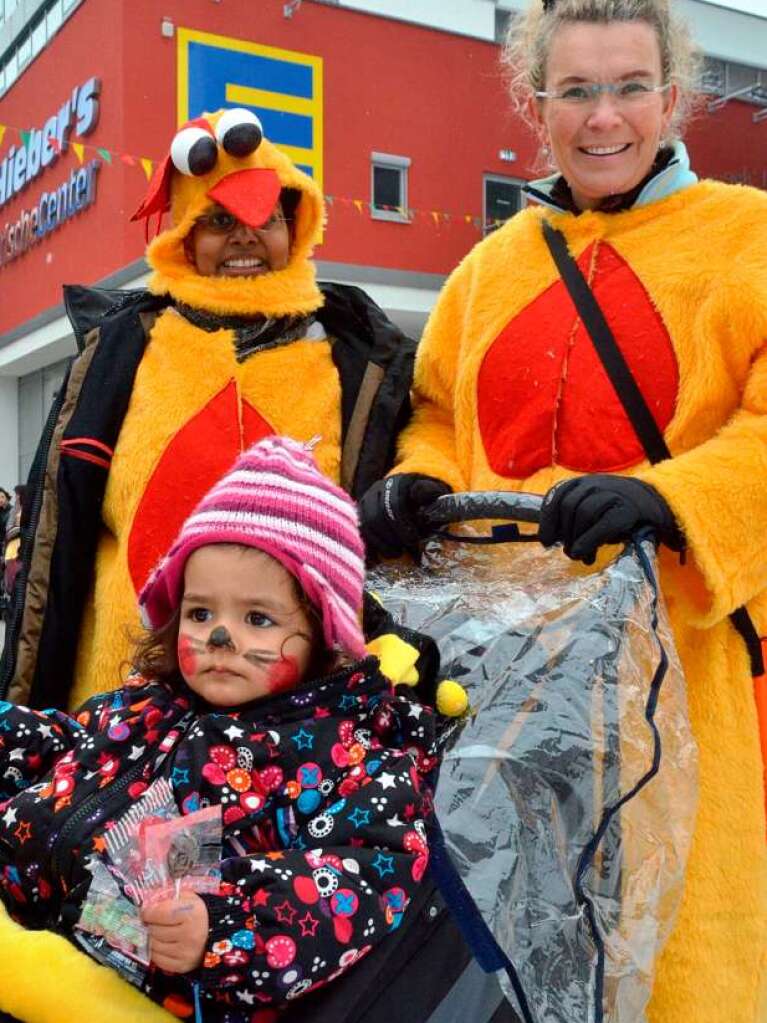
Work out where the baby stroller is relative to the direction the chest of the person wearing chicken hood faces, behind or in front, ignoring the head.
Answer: in front

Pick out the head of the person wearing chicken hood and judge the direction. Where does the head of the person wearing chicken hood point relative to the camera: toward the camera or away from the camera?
toward the camera

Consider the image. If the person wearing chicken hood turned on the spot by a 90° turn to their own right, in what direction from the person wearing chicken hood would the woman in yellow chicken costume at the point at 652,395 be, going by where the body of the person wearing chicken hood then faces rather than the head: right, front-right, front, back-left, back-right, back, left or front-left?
back-left

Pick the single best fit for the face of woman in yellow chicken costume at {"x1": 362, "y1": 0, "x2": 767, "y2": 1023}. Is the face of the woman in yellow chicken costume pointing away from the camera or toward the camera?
toward the camera

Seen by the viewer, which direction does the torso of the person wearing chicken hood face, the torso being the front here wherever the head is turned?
toward the camera
